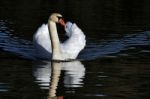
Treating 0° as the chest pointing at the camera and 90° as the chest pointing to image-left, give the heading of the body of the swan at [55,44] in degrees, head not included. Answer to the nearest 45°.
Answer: approximately 0°
